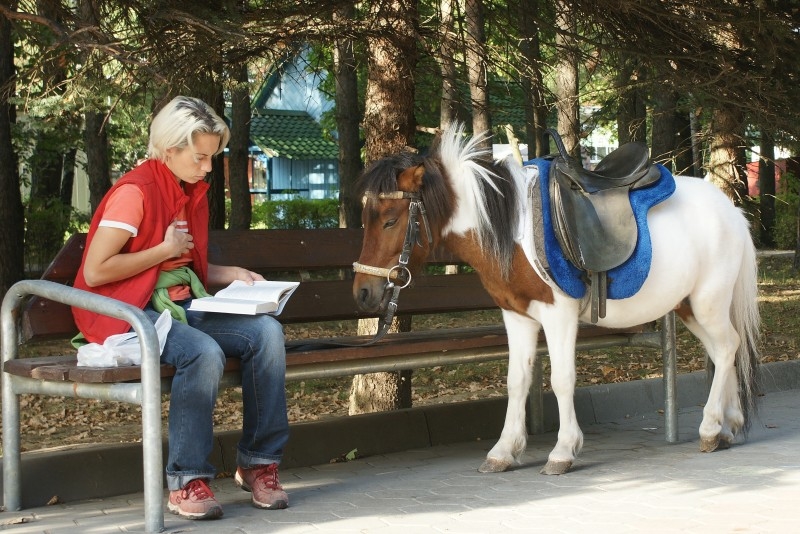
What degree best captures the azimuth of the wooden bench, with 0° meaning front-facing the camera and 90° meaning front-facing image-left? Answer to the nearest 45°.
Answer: approximately 315°

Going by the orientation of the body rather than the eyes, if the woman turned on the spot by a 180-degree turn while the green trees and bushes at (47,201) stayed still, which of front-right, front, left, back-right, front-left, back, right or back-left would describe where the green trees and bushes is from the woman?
front-right

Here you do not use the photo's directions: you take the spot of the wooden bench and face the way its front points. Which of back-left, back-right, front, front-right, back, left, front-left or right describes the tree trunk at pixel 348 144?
back-left

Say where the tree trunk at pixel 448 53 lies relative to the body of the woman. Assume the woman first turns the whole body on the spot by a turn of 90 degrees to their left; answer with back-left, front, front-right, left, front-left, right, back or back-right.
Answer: front

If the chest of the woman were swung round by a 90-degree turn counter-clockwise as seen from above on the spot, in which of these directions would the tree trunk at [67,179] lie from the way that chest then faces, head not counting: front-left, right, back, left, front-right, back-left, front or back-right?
front-left

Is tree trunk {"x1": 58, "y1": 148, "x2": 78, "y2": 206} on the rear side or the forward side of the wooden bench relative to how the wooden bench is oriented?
on the rear side

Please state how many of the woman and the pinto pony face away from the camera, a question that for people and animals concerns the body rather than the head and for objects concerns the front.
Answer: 0

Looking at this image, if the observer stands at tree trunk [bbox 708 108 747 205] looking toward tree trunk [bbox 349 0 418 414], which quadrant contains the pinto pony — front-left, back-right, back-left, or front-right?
front-left

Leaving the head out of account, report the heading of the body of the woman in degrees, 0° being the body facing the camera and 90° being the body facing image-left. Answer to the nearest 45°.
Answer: approximately 315°

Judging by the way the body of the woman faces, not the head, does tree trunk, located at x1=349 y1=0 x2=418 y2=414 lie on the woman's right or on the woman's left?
on the woman's left

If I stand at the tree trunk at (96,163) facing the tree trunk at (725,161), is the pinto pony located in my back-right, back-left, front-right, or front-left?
front-right

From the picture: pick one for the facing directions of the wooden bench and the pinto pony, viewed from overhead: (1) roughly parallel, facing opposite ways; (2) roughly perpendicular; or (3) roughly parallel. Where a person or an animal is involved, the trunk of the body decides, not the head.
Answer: roughly perpendicular

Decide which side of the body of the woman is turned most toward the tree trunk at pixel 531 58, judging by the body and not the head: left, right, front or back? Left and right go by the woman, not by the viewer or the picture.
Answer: left

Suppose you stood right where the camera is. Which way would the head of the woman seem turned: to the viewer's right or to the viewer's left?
to the viewer's right
